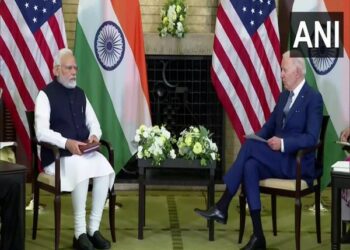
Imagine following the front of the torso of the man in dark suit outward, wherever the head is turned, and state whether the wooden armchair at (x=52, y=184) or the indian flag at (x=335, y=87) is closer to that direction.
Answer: the wooden armchair

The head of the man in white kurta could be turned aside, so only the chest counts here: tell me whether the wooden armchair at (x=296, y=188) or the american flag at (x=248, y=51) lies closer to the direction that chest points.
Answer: the wooden armchair

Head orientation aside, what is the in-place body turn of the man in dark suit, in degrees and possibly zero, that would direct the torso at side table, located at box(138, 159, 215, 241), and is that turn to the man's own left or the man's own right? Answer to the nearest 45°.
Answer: approximately 45° to the man's own right

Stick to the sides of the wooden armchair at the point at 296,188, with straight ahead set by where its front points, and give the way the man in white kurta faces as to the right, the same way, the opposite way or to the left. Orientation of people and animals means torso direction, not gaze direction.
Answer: to the left

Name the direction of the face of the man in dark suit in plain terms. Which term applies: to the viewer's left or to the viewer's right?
to the viewer's left

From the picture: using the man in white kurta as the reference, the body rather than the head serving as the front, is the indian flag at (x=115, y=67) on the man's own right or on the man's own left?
on the man's own left

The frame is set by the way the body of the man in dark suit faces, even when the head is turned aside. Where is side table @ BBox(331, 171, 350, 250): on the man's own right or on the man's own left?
on the man's own left

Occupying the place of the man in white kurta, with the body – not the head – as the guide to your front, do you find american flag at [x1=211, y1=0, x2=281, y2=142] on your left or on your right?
on your left
